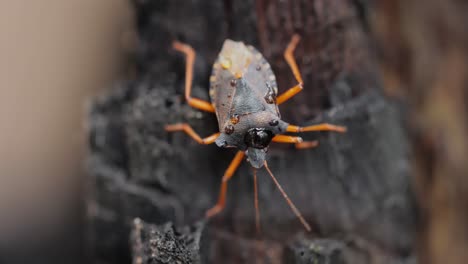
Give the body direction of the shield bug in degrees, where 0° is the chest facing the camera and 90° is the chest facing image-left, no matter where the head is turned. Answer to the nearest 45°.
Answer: approximately 0°
